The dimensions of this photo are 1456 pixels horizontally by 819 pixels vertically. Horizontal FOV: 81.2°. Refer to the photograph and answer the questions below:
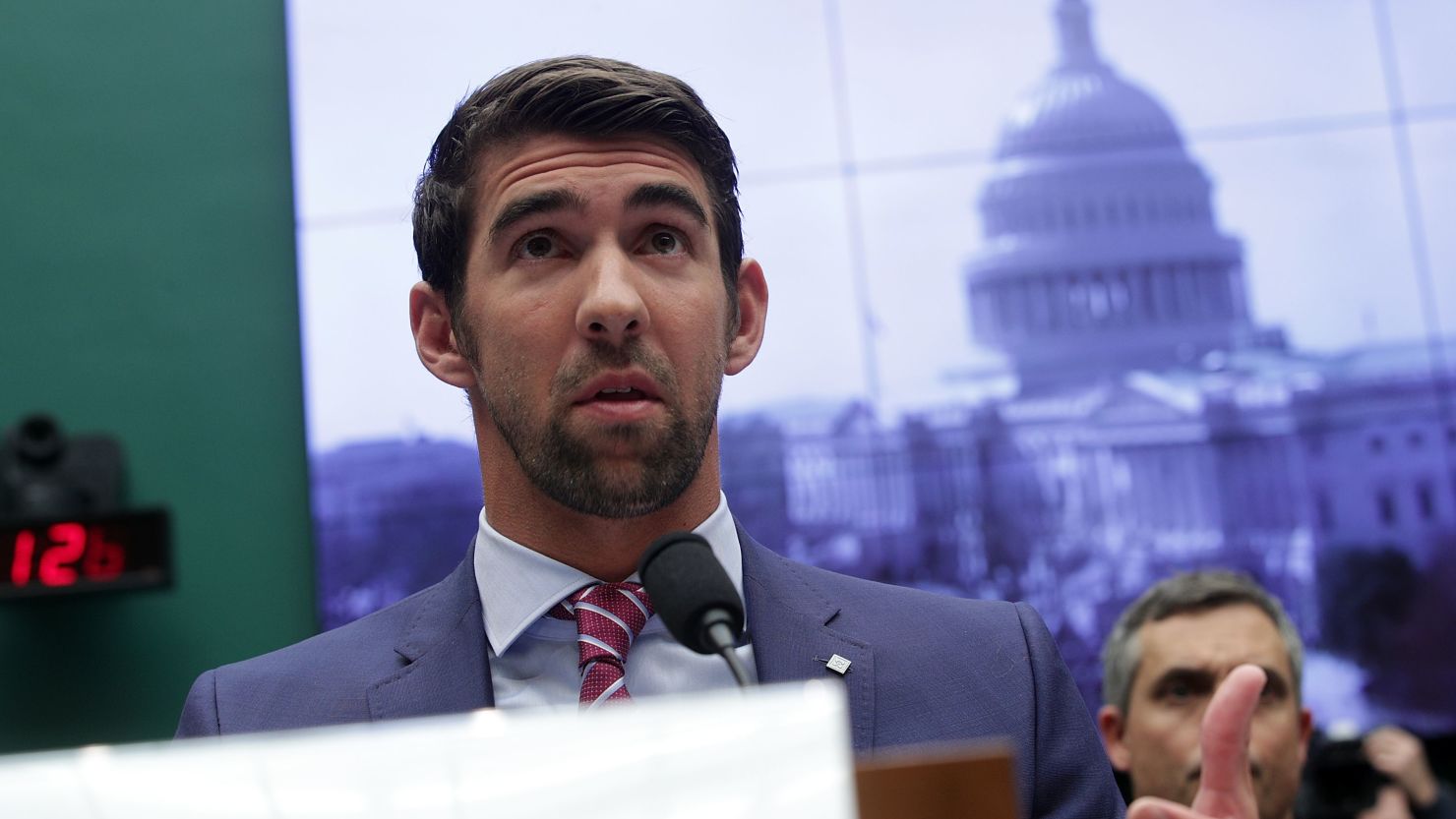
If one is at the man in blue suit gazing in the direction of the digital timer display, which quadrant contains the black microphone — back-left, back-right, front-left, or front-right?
back-left

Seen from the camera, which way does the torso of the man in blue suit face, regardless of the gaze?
toward the camera

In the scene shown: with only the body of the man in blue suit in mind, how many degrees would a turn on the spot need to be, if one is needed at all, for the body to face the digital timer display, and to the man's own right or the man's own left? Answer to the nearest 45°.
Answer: approximately 135° to the man's own right

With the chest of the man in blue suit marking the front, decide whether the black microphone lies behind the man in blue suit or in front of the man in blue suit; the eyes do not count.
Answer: in front

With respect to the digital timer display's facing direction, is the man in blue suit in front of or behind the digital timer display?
in front

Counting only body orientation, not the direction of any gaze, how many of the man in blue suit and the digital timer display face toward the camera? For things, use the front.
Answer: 2

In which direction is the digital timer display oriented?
toward the camera

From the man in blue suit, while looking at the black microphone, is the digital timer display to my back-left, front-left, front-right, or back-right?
back-right

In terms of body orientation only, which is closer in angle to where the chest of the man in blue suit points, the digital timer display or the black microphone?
the black microphone
